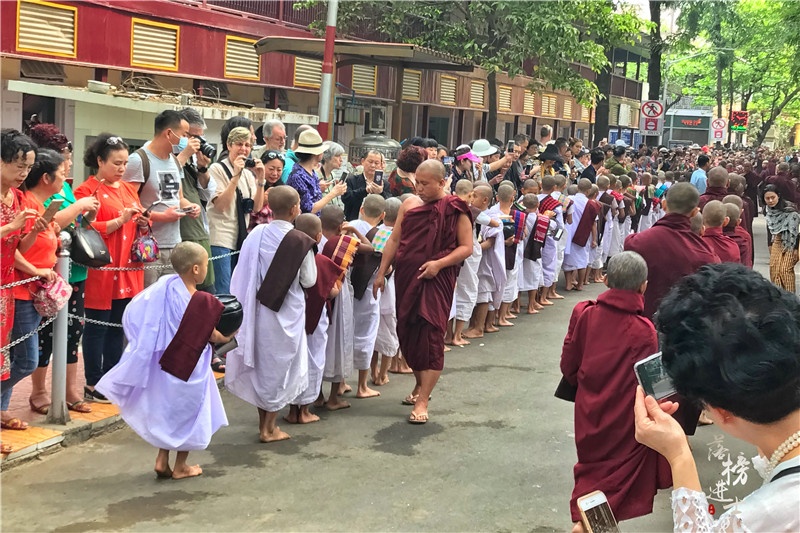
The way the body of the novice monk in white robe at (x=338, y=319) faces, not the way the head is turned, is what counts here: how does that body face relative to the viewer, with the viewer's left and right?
facing away from the viewer and to the right of the viewer

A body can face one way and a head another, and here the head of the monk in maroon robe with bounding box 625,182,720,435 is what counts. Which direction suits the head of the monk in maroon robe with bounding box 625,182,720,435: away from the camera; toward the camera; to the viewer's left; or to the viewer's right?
away from the camera

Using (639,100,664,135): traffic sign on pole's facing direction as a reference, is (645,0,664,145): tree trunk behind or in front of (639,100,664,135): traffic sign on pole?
behind

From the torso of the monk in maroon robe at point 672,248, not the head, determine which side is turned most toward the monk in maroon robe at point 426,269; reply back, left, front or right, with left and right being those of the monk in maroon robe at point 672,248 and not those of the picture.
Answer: left

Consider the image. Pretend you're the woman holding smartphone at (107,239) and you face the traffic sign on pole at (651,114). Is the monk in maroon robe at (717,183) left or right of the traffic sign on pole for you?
right

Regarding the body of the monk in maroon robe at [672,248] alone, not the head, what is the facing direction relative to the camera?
away from the camera

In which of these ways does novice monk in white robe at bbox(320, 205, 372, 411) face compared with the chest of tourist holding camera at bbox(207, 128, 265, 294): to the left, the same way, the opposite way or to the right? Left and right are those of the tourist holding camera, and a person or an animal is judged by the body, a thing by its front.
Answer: to the left

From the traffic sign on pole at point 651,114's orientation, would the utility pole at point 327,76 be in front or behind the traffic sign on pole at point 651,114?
in front

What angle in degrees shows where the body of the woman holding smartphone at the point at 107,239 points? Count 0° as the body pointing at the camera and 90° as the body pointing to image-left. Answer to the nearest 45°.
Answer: approximately 315°

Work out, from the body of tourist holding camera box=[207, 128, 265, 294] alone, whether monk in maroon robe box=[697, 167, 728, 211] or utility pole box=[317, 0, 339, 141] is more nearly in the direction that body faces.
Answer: the monk in maroon robe

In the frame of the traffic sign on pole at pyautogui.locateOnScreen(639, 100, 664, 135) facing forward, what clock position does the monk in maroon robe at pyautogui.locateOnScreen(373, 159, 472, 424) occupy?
The monk in maroon robe is roughly at 12 o'clock from the traffic sign on pole.

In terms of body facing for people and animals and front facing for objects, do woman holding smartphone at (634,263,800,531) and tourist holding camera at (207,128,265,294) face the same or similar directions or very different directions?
very different directions

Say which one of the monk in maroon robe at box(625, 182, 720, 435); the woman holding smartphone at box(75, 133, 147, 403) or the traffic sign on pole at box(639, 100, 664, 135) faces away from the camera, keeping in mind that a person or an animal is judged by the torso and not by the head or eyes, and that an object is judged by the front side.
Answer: the monk in maroon robe
